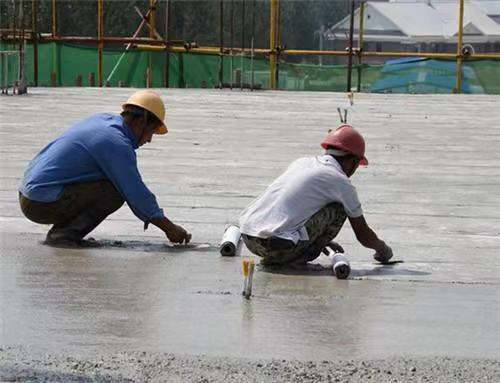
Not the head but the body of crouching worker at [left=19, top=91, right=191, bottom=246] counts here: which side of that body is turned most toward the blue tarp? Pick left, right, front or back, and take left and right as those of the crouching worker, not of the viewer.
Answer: left

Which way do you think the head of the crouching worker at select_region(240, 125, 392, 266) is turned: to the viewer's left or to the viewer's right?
to the viewer's right

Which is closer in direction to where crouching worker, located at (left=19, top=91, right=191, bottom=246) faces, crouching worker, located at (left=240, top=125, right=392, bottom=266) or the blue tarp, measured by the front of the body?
the crouching worker

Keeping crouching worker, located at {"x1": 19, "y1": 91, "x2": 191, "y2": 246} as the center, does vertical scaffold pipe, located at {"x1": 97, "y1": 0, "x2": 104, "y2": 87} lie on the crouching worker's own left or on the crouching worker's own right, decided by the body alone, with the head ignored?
on the crouching worker's own left

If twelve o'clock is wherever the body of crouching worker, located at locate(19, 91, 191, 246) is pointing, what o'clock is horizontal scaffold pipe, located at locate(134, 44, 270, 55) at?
The horizontal scaffold pipe is roughly at 9 o'clock from the crouching worker.

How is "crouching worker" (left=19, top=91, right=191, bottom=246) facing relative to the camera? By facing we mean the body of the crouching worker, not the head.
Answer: to the viewer's right

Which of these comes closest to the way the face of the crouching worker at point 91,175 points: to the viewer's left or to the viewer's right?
to the viewer's right

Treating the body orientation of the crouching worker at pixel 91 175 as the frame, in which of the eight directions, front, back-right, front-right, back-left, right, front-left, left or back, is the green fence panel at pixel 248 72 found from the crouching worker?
left

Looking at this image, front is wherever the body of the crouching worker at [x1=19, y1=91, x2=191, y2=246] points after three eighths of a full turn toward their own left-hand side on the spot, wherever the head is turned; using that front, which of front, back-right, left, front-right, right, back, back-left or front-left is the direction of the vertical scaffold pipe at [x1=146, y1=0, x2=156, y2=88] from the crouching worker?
front-right

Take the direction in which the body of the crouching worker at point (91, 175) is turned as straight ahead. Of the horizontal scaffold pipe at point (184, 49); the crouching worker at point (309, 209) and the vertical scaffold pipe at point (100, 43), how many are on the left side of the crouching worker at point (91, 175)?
2

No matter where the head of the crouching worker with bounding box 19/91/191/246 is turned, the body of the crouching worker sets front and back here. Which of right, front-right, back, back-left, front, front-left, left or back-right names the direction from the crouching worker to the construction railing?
left

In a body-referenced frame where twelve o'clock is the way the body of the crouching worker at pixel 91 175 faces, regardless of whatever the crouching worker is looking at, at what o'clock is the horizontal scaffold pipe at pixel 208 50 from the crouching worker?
The horizontal scaffold pipe is roughly at 9 o'clock from the crouching worker.

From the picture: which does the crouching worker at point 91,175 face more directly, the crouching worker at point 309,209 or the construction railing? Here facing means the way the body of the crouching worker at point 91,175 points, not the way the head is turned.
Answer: the crouching worker
